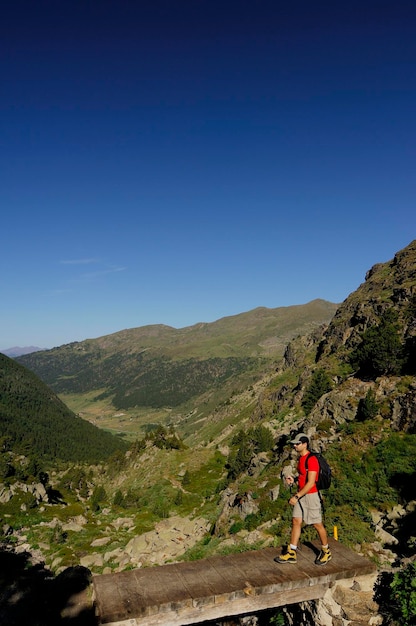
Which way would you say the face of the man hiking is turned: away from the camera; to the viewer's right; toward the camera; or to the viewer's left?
to the viewer's left

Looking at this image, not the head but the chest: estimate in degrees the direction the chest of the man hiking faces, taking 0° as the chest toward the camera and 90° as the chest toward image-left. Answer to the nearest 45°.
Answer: approximately 90°
